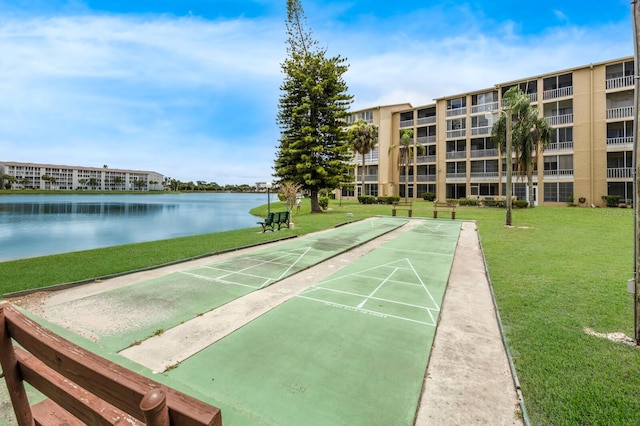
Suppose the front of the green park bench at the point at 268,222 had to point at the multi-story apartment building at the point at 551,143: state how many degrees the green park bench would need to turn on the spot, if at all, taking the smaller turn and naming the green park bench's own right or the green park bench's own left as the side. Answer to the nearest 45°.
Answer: approximately 180°

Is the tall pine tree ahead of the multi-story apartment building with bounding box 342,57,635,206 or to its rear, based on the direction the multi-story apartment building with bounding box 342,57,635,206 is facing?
ahead

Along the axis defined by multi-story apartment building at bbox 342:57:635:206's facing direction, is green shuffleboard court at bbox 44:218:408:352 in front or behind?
in front

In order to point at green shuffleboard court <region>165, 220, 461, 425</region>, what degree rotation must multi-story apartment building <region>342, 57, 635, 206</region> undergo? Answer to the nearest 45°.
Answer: approximately 45° to its left

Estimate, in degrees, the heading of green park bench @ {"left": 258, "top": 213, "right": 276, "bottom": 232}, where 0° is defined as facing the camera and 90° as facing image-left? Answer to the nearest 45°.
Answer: approximately 45°

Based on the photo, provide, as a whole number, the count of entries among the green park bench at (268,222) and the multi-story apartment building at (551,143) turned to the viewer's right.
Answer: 0

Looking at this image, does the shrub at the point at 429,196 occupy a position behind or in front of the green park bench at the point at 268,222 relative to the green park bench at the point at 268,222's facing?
behind

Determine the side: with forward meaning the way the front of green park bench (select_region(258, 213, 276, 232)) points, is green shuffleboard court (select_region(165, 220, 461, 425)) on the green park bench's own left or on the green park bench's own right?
on the green park bench's own left

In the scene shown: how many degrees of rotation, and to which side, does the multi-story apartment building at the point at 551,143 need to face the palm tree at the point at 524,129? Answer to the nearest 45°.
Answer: approximately 45° to its left
